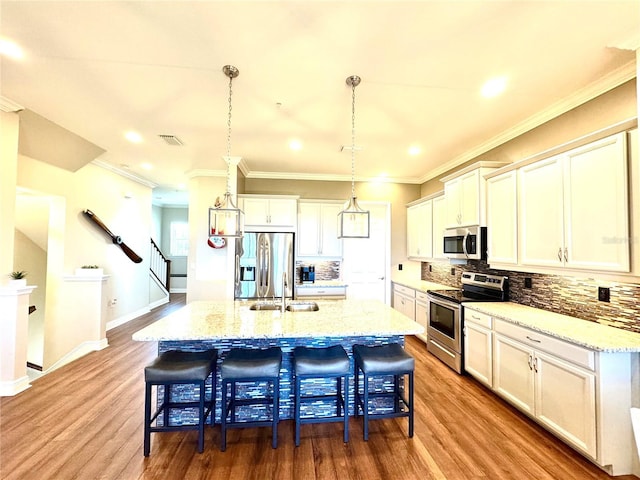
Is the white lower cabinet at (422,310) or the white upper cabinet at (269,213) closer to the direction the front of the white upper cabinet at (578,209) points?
the white upper cabinet

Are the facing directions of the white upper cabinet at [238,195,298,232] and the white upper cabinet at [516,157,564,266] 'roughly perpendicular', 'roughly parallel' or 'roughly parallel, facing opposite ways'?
roughly perpendicular

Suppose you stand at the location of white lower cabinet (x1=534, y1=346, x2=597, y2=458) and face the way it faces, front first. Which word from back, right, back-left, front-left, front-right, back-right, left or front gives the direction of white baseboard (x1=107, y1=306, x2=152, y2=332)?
front-right

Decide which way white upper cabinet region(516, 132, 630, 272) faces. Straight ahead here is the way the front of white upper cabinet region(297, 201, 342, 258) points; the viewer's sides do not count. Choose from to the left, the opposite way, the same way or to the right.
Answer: to the right

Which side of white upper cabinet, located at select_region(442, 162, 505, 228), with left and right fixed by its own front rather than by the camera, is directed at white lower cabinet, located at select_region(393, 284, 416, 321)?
right

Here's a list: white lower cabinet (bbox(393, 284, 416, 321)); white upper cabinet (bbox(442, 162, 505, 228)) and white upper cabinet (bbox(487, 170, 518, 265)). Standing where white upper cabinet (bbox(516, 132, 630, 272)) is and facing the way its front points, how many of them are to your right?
3

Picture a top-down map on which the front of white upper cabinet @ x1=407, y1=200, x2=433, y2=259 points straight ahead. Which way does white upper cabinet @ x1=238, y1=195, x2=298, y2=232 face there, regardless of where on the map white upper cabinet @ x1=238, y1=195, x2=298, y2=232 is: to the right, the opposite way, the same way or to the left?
to the left

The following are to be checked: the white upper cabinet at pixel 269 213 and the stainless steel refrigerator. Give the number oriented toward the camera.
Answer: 2
